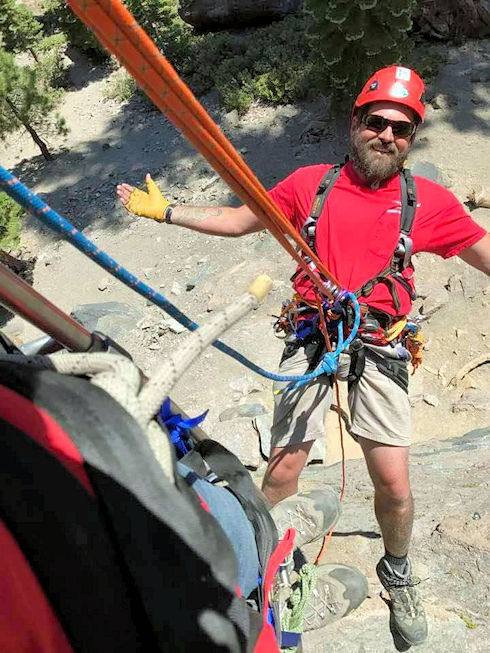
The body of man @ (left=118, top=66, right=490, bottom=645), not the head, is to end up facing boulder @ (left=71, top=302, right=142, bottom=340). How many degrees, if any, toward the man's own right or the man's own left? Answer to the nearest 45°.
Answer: approximately 135° to the man's own right

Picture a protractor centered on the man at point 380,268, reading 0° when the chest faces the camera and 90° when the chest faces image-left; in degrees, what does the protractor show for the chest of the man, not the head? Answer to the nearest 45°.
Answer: approximately 0°

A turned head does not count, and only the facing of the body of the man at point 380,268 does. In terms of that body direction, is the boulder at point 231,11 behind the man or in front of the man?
behind

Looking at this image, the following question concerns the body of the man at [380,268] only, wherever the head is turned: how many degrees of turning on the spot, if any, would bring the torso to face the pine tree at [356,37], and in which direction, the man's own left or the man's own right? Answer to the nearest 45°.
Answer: approximately 180°
